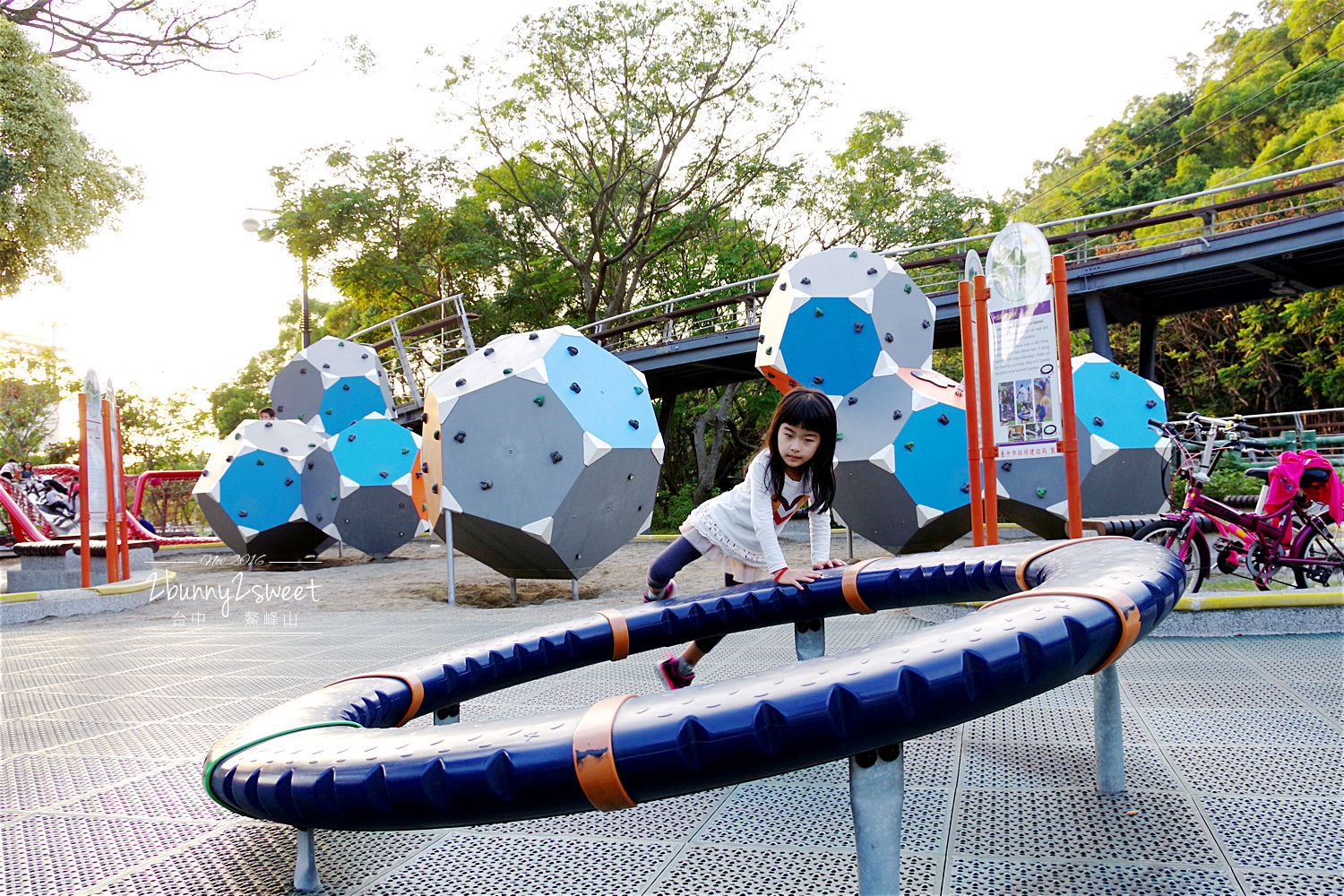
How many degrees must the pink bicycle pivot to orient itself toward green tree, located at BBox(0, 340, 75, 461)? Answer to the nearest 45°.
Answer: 0° — it already faces it

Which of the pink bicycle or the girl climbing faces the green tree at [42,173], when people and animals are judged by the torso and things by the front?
the pink bicycle

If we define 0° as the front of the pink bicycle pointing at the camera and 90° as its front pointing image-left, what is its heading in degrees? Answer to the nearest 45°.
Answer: approximately 90°

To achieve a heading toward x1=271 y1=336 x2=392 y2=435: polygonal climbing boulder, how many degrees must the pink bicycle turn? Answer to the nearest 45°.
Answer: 0° — it already faces it

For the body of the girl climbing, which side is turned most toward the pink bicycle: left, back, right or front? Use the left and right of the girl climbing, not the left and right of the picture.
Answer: left

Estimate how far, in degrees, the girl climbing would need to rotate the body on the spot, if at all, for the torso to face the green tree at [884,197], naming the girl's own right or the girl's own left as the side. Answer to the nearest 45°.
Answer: approximately 135° to the girl's own left

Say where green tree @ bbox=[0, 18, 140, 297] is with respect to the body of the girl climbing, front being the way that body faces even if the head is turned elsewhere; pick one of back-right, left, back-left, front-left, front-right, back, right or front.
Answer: back

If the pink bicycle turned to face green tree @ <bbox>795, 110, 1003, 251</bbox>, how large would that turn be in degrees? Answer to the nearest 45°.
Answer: approximately 45° to its right

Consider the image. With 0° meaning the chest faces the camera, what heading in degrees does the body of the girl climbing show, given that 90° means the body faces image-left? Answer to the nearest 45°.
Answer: approximately 315°

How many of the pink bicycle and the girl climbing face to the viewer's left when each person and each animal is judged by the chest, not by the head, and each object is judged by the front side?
1

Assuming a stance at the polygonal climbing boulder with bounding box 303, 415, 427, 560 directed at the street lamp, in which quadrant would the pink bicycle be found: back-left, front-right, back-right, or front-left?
back-right
